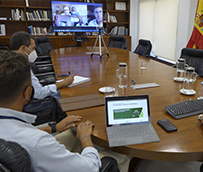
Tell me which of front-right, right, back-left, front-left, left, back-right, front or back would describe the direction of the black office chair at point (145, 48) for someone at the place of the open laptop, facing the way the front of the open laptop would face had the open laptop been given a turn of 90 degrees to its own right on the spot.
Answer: right

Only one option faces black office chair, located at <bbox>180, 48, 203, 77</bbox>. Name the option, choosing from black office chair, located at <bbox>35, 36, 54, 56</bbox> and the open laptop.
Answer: black office chair, located at <bbox>35, 36, 54, 56</bbox>

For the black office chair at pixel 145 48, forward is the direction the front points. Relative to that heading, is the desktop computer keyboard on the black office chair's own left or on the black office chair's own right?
on the black office chair's own left

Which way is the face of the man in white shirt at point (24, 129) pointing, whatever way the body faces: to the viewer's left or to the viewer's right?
to the viewer's right

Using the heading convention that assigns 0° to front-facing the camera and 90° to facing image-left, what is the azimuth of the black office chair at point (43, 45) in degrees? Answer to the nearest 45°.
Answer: approximately 315°

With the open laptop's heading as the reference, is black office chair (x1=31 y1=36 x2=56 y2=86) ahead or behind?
behind

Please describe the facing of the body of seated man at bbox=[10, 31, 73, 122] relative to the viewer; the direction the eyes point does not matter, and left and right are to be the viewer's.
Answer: facing to the right of the viewer

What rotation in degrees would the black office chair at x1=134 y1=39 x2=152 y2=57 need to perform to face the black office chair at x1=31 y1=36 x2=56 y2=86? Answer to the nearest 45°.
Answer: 0° — it already faces it

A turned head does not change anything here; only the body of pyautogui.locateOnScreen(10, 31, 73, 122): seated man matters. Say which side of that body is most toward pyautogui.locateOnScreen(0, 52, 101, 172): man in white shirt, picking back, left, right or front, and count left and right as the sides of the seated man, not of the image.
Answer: right

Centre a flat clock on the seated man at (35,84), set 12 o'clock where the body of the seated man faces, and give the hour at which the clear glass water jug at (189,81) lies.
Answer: The clear glass water jug is roughly at 1 o'clock from the seated man.

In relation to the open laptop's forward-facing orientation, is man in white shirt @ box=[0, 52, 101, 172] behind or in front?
in front

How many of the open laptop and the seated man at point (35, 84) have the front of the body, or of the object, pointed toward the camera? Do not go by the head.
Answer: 1

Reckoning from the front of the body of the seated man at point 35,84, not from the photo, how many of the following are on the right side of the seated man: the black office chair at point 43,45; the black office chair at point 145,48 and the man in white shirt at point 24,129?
1
